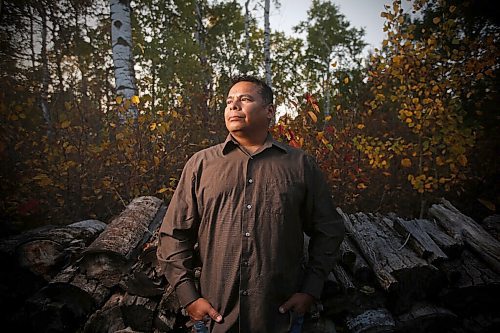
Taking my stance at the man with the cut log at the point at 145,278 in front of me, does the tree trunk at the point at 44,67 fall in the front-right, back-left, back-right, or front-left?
front-right

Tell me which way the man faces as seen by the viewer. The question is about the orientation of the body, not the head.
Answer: toward the camera

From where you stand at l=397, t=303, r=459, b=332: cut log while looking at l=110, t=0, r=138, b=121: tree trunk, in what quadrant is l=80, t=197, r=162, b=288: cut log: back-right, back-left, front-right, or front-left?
front-left

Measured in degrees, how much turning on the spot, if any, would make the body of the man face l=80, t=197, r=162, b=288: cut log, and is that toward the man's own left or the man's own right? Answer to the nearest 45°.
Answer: approximately 135° to the man's own right

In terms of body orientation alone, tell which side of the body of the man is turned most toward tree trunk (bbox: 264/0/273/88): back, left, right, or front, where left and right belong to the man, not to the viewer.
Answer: back

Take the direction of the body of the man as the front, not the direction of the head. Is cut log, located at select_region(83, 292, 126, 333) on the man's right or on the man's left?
on the man's right

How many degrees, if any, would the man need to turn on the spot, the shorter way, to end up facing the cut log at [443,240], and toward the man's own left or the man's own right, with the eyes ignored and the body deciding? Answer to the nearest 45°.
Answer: approximately 135° to the man's own left

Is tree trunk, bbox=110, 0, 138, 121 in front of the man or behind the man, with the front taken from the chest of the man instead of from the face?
behind

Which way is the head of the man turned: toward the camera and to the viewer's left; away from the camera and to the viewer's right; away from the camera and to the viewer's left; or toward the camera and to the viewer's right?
toward the camera and to the viewer's left

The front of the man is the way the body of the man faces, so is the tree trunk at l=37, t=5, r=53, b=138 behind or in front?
behind

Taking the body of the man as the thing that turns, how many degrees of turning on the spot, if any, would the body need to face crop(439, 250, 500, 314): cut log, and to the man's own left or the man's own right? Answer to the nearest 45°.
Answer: approximately 90° to the man's own left

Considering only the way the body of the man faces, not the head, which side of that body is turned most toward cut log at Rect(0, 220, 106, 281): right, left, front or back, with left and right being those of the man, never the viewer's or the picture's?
right

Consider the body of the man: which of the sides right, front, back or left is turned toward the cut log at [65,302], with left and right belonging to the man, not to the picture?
right

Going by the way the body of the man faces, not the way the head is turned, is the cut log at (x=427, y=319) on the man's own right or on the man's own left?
on the man's own left
